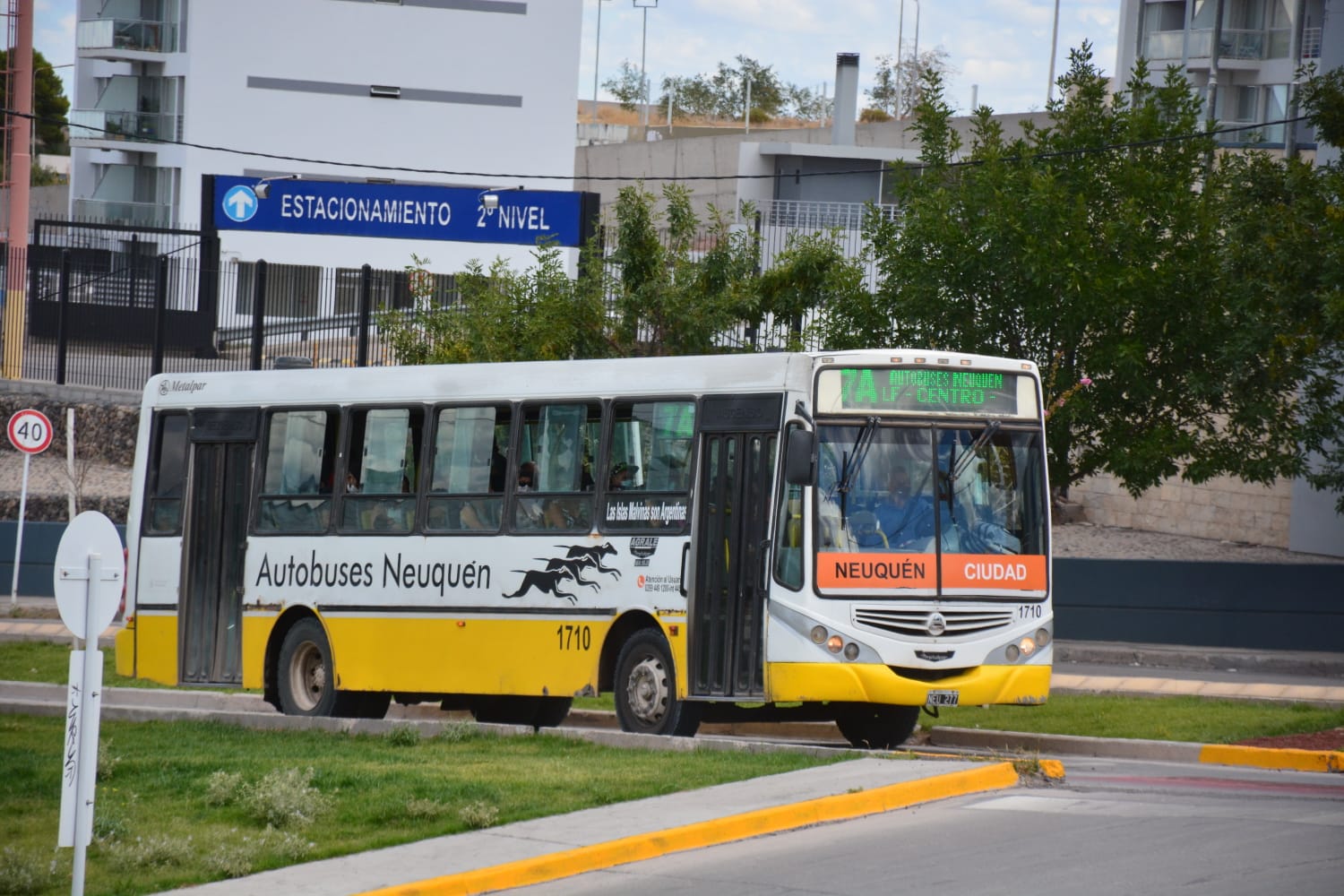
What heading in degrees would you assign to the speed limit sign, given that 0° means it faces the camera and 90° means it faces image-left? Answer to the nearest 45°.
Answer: approximately 0°

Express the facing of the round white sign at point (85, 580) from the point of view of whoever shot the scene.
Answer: facing away from the viewer and to the left of the viewer

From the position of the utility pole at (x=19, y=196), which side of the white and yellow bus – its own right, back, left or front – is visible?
back

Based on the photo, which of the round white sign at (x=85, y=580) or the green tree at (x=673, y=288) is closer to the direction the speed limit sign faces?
the round white sign

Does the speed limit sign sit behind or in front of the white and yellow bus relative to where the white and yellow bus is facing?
behind

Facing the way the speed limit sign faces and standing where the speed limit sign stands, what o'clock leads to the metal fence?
The metal fence is roughly at 7 o'clock from the speed limit sign.

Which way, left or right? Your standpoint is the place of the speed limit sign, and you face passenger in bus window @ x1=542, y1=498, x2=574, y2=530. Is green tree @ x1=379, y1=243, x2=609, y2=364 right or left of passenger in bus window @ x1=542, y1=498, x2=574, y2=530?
left

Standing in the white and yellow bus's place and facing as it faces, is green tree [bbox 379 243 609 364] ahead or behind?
behind

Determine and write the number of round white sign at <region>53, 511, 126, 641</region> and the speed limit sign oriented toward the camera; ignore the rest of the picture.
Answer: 1
